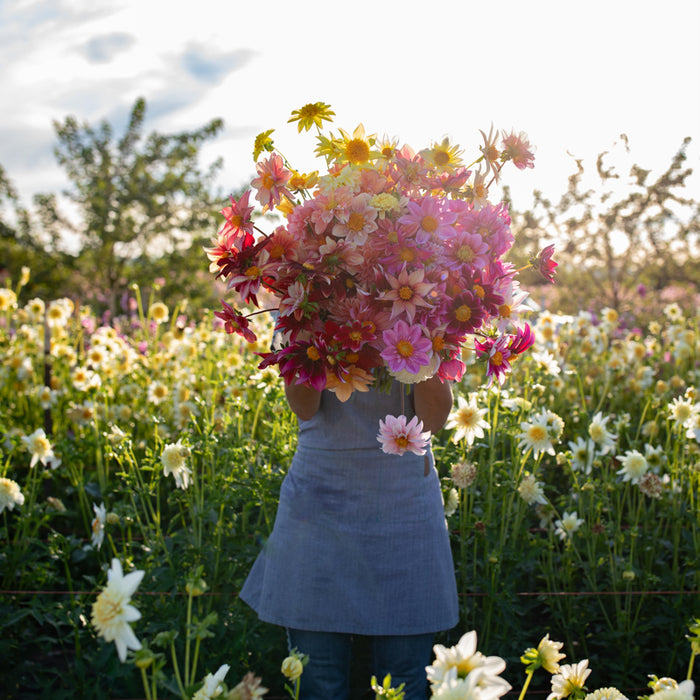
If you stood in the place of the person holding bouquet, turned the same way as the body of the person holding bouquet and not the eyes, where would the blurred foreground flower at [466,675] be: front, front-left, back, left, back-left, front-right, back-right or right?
front

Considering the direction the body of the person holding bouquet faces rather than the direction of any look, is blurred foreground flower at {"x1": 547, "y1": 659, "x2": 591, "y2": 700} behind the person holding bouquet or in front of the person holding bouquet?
in front

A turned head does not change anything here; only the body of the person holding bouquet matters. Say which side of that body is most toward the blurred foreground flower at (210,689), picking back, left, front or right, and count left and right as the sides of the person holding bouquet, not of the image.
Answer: front

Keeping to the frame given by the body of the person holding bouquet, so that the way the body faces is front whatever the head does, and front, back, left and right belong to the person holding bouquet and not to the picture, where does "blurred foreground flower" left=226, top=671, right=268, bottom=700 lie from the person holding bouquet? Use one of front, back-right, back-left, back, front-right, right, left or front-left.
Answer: front

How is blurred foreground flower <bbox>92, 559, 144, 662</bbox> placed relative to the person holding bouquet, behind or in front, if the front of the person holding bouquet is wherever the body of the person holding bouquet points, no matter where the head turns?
in front

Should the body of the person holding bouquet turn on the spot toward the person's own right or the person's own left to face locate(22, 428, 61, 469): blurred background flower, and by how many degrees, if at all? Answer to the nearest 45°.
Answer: approximately 135° to the person's own right

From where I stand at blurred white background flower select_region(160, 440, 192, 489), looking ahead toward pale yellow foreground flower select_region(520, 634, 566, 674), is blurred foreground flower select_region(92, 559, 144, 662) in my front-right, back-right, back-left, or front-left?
front-right

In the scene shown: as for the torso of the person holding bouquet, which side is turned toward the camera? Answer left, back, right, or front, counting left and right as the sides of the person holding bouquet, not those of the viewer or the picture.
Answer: front
